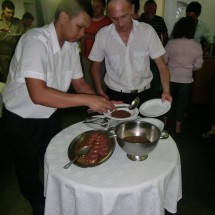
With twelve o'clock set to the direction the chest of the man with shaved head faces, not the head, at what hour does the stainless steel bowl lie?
The stainless steel bowl is roughly at 12 o'clock from the man with shaved head.

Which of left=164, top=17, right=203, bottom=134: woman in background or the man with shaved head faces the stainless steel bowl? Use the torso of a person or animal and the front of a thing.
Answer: the man with shaved head

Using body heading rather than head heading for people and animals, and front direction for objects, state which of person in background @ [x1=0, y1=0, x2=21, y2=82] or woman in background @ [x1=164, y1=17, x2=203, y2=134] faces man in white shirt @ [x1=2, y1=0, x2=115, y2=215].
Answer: the person in background

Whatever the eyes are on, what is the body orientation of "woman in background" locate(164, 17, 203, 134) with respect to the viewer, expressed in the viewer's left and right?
facing away from the viewer

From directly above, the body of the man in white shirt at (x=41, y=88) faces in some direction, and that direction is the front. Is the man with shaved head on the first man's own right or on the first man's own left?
on the first man's own left

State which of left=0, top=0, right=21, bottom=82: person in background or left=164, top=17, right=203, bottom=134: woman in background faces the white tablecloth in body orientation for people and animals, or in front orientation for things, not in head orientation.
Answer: the person in background

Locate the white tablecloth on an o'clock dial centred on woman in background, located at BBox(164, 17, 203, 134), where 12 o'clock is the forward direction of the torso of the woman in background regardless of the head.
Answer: The white tablecloth is roughly at 6 o'clock from the woman in background.

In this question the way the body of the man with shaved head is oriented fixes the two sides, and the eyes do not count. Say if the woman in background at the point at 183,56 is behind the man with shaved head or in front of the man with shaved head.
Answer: behind

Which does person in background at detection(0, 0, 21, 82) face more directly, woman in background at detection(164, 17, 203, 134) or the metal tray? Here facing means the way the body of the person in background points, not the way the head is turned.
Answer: the metal tray

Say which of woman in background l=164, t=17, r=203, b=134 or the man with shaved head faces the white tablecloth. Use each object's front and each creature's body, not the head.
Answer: the man with shaved head
